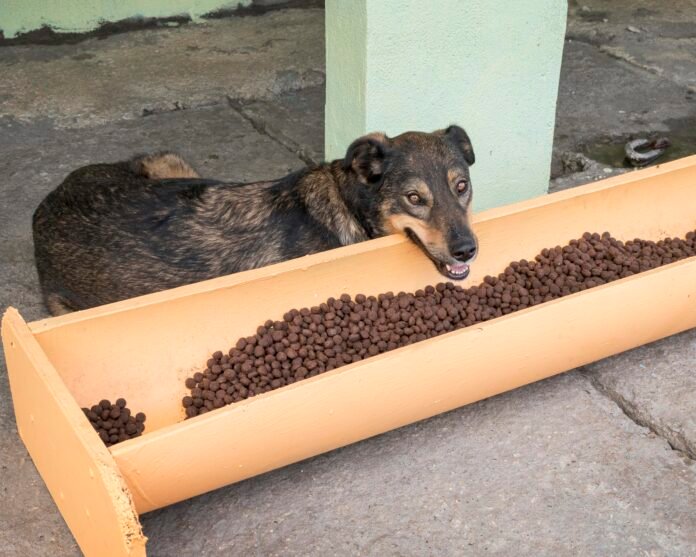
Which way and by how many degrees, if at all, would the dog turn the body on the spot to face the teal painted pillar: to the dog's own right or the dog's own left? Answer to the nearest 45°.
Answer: approximately 45° to the dog's own left

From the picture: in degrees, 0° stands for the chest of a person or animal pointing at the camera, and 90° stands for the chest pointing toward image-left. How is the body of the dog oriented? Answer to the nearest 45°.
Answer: approximately 270°
